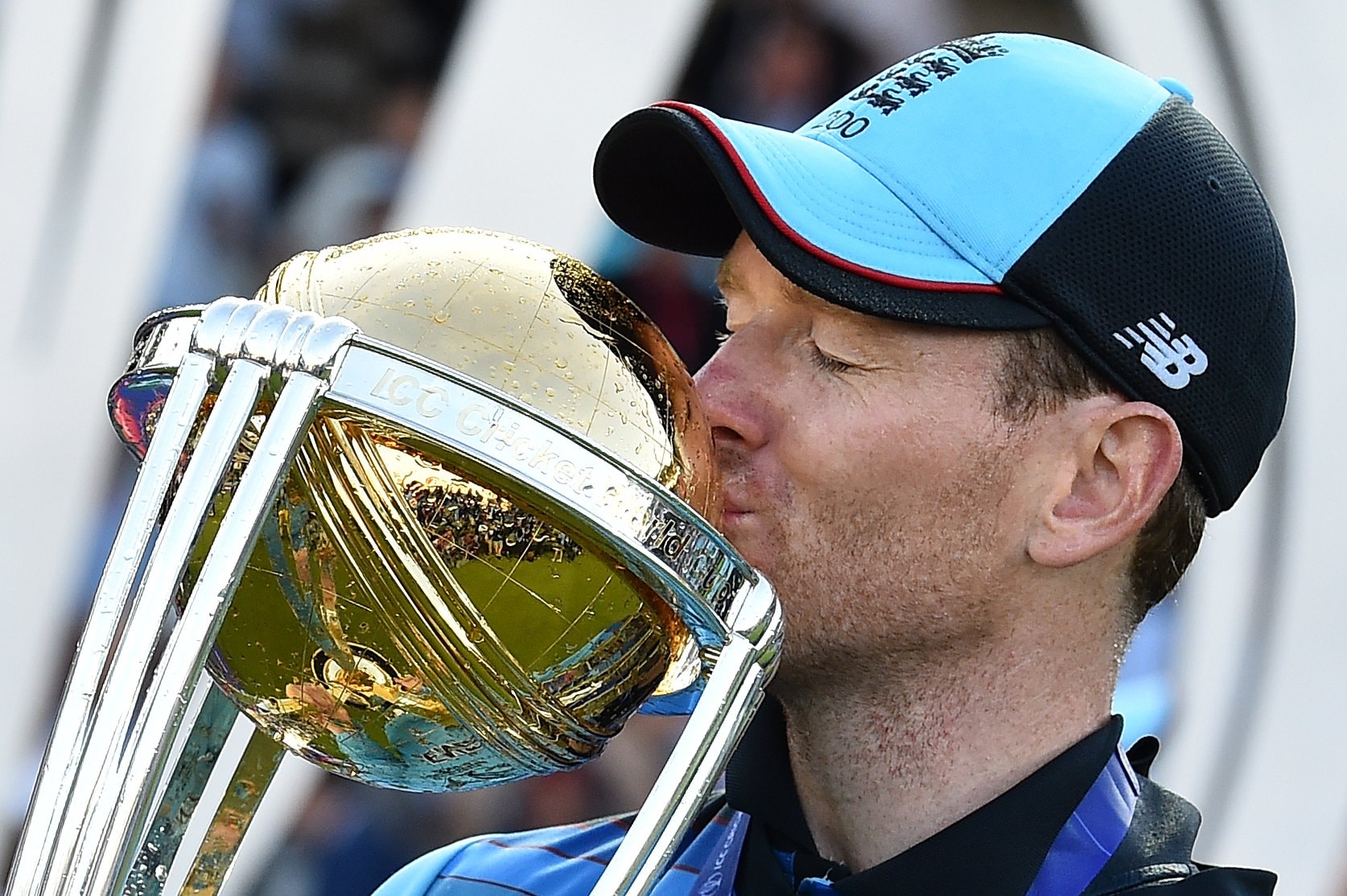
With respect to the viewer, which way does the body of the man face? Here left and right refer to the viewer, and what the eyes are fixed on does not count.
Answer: facing the viewer and to the left of the viewer

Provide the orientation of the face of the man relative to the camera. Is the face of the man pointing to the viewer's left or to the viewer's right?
to the viewer's left
